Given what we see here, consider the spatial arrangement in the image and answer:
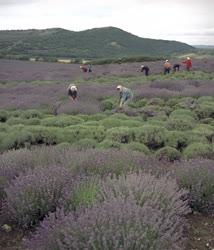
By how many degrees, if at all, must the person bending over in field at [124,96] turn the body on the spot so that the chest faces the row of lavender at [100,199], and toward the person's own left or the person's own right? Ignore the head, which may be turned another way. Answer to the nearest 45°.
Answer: approximately 90° to the person's own left

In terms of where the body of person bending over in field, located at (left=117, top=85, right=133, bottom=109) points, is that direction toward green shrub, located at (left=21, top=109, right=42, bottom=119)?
yes

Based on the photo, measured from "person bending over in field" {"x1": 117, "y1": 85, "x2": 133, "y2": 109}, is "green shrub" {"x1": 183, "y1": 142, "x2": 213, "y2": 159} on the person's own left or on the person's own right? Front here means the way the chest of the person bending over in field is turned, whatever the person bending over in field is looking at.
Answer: on the person's own left

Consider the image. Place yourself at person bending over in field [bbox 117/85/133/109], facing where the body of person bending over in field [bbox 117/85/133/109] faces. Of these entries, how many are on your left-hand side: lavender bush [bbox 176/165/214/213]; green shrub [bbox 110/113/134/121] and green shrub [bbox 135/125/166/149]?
3

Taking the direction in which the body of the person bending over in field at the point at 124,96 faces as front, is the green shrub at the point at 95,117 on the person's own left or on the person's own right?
on the person's own left

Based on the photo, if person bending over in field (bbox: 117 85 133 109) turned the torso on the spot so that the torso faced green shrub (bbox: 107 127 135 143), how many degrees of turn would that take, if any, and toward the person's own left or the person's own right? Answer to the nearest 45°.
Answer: approximately 90° to the person's own left

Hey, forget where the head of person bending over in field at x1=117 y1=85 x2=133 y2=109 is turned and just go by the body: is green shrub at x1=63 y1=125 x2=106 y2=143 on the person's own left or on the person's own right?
on the person's own left

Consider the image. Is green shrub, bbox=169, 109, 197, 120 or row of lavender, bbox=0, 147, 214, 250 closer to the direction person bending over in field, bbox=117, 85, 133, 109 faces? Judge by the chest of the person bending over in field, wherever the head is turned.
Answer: the row of lavender

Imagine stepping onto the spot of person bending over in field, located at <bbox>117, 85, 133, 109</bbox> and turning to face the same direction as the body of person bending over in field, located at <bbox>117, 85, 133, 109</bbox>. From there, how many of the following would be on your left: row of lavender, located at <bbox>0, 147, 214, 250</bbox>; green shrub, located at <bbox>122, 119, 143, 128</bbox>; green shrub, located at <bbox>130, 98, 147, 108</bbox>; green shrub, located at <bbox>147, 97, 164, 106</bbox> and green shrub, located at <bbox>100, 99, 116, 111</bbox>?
2

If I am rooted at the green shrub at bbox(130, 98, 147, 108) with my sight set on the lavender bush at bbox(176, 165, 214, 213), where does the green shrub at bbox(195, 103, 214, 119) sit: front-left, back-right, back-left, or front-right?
front-left

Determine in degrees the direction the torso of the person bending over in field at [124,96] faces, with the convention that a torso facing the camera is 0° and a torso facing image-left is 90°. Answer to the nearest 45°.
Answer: approximately 90°

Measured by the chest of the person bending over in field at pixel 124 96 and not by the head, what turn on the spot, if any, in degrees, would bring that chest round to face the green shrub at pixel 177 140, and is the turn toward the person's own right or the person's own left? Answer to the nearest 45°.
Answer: approximately 90° to the person's own left

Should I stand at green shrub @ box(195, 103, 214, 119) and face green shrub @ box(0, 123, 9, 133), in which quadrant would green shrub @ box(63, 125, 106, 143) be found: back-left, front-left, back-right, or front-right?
front-left
